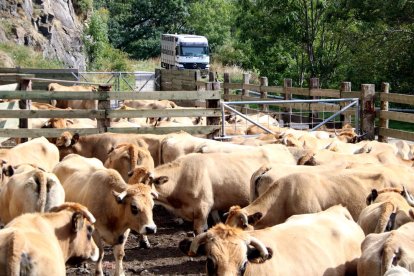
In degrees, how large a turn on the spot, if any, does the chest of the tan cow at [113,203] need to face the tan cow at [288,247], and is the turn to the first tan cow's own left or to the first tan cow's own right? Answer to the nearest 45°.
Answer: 0° — it already faces it

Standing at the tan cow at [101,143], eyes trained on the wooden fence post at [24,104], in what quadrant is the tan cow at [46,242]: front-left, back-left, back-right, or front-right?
back-left

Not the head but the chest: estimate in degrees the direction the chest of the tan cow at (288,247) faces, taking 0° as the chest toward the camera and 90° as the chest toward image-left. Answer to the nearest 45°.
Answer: approximately 45°

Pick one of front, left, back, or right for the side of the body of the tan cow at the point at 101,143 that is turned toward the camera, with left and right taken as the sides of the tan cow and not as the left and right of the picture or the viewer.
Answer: left

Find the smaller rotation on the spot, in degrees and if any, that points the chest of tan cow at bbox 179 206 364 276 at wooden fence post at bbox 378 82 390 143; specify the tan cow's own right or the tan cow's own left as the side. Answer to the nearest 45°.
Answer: approximately 135° to the tan cow's own right

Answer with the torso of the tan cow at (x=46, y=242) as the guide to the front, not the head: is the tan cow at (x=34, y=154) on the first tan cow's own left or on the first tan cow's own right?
on the first tan cow's own left

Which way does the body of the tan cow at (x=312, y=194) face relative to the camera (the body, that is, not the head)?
to the viewer's left

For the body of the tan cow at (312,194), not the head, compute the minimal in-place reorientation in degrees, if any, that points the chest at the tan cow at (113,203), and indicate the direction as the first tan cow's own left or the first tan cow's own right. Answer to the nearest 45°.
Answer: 0° — it already faces it
